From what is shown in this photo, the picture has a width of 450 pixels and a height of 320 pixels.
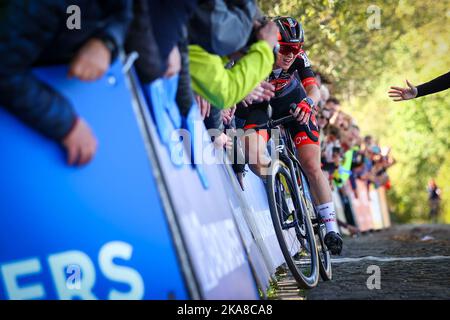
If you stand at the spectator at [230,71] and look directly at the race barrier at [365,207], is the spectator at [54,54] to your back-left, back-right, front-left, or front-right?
back-left

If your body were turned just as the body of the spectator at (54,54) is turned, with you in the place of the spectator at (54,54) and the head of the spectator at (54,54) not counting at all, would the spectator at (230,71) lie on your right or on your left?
on your left

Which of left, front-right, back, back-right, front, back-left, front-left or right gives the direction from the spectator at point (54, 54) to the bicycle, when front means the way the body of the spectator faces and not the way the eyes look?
left

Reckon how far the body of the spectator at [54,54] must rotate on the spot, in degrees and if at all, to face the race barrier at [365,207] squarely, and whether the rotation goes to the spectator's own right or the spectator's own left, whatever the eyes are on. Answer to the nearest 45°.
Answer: approximately 90° to the spectator's own left
